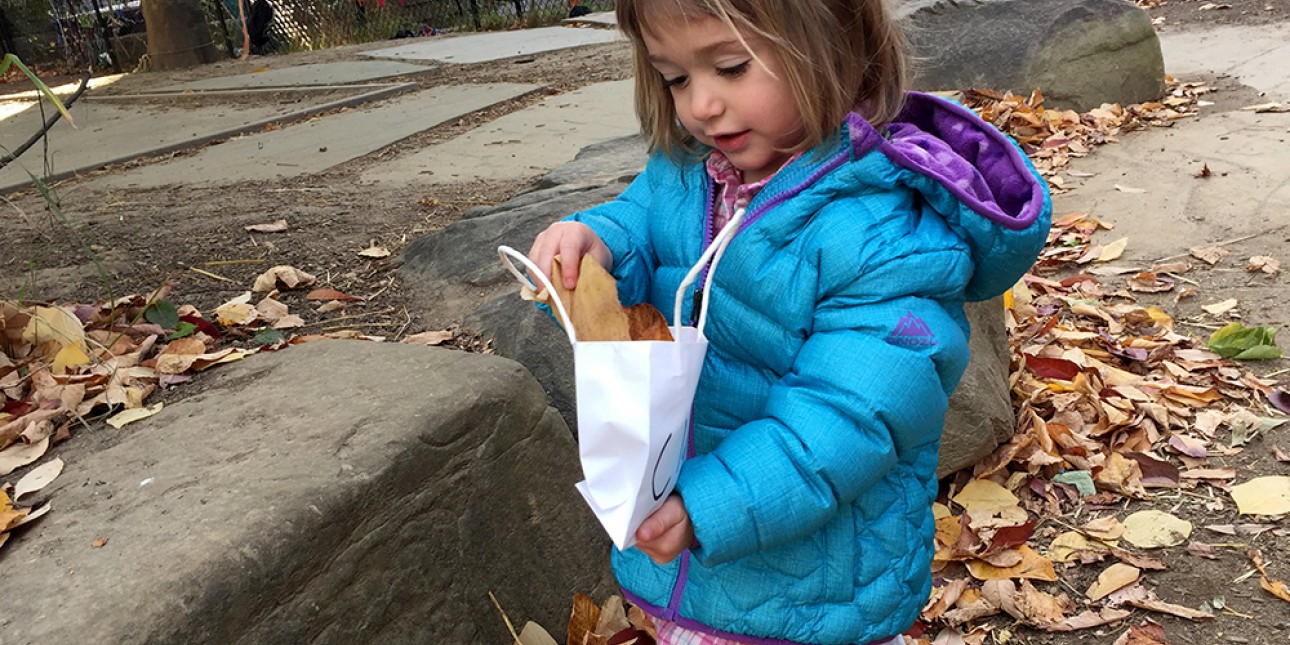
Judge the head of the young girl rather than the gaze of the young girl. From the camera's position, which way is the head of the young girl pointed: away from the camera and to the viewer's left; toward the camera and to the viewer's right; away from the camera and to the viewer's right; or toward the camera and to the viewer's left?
toward the camera and to the viewer's left

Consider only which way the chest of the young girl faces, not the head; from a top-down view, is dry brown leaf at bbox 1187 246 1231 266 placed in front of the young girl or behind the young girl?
behind

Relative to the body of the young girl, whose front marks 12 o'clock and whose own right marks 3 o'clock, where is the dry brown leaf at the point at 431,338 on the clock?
The dry brown leaf is roughly at 3 o'clock from the young girl.

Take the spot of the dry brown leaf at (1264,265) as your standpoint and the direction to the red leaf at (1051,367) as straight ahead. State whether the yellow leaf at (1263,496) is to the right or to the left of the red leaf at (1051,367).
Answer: left

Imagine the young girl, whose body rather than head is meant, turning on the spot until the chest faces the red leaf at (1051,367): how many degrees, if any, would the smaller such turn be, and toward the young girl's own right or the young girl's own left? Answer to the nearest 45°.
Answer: approximately 180°

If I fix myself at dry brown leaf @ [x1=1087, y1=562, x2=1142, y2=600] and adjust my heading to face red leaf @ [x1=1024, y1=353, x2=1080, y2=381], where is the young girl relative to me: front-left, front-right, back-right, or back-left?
back-left

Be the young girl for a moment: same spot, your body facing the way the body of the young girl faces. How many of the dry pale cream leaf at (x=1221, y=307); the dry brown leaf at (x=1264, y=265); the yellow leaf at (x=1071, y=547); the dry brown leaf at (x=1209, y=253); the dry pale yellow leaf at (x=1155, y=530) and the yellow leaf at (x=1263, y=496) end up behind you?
6

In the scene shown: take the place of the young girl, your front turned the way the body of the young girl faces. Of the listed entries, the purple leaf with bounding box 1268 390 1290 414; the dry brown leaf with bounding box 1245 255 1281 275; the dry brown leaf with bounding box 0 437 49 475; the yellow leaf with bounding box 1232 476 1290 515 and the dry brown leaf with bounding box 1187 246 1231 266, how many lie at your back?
4

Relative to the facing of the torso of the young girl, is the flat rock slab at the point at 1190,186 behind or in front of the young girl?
behind

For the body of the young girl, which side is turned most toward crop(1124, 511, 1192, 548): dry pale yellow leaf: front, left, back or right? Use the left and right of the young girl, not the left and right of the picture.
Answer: back

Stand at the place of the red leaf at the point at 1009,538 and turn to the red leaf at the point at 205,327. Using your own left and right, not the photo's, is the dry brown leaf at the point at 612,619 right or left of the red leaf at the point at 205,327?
left

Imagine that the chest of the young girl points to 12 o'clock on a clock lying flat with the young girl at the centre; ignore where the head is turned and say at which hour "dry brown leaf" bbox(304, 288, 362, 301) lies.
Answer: The dry brown leaf is roughly at 3 o'clock from the young girl.

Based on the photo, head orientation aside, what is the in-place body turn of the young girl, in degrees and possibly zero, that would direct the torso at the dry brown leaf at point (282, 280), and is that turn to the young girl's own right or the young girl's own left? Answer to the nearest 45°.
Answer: approximately 90° to the young girl's own right

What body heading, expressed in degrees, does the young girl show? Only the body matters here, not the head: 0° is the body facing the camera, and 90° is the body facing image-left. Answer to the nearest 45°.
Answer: approximately 45°

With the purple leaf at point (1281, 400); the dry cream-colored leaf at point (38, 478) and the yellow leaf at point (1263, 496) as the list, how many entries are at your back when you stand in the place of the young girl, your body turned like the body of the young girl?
2

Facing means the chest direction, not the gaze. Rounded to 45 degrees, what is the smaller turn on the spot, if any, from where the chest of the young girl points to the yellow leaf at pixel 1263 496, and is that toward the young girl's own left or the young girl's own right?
approximately 180°
